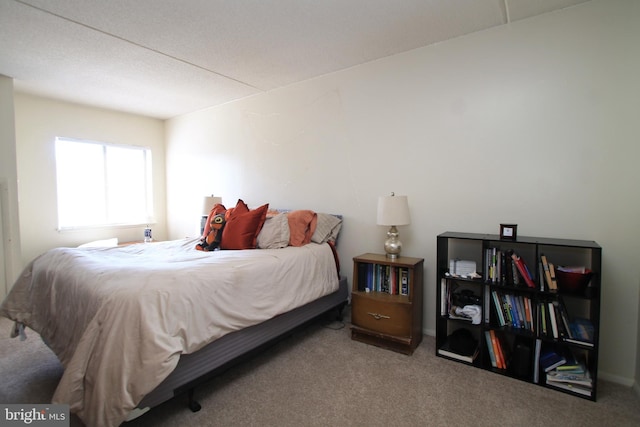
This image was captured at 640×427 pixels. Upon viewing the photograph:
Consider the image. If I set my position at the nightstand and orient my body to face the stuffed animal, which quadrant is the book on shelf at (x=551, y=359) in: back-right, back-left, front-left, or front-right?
back-left

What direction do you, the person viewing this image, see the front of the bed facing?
facing the viewer and to the left of the viewer

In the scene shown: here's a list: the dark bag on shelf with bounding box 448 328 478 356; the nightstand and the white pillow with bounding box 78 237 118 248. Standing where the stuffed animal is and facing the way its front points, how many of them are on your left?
2

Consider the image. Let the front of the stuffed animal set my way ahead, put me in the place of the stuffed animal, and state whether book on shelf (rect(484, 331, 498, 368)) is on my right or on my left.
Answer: on my left

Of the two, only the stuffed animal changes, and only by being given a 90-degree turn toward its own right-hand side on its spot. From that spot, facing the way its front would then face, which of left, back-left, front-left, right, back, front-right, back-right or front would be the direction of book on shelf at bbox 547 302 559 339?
back

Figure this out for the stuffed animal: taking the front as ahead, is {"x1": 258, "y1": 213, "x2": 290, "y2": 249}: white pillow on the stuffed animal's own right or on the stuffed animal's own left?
on the stuffed animal's own left

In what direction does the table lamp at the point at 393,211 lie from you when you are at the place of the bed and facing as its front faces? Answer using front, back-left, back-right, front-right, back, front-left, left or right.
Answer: back-left

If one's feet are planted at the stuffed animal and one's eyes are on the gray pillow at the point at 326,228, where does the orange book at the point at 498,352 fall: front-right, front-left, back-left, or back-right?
front-right

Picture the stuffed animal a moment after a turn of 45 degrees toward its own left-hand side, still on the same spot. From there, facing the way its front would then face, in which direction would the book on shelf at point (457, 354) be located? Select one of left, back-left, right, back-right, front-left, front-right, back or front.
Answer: front-left

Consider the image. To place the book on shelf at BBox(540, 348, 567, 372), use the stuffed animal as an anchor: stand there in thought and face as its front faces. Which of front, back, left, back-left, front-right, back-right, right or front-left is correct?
left

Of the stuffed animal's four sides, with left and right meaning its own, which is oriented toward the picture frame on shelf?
left

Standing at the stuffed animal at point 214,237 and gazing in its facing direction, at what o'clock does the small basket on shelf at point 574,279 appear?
The small basket on shelf is roughly at 9 o'clock from the stuffed animal.

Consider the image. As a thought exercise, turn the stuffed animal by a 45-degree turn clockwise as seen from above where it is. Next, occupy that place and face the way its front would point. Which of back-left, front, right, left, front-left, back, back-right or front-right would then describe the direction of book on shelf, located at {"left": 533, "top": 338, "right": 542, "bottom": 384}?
back-left
